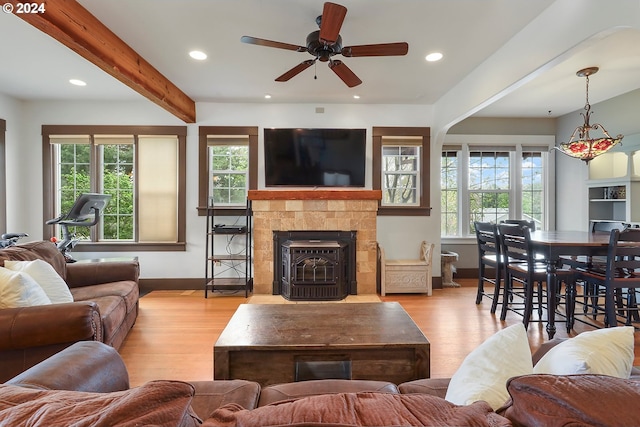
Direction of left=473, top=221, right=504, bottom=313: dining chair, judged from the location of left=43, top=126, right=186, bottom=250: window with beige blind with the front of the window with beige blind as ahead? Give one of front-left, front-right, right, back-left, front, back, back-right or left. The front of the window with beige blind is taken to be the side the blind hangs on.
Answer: front-left

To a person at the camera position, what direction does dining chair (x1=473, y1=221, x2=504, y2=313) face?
facing away from the viewer and to the right of the viewer

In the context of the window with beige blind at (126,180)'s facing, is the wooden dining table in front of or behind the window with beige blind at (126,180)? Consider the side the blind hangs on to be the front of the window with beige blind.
in front

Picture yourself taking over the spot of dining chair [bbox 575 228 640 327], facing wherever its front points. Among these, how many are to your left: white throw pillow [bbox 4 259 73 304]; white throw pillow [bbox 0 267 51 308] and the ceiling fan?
3

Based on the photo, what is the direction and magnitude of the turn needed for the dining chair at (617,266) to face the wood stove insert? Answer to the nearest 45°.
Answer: approximately 45° to its left

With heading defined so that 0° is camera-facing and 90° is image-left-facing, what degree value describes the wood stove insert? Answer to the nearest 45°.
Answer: approximately 0°

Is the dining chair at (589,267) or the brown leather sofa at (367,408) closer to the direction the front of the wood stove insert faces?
the brown leather sofa

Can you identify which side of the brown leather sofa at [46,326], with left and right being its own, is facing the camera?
right

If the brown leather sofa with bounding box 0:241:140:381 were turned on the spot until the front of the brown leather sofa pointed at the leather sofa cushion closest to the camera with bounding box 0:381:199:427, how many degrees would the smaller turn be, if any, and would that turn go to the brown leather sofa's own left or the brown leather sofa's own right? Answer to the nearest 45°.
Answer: approximately 90° to the brown leather sofa's own right

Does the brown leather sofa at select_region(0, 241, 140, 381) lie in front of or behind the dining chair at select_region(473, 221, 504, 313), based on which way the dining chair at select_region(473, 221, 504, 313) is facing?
behind

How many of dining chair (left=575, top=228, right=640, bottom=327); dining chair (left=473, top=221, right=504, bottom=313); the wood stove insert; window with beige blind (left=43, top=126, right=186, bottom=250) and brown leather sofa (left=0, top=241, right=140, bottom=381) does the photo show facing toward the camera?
2

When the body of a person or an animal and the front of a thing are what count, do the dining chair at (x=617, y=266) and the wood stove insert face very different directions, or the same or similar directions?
very different directions

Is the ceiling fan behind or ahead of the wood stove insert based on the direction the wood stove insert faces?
ahead
